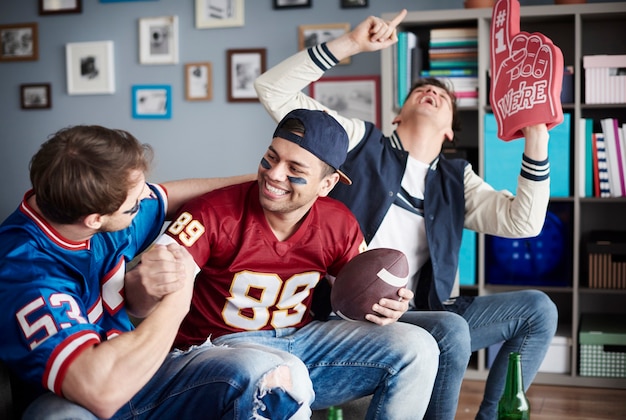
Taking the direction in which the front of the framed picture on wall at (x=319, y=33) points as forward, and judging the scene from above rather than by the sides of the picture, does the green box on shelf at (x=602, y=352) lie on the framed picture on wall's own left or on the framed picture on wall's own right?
on the framed picture on wall's own left

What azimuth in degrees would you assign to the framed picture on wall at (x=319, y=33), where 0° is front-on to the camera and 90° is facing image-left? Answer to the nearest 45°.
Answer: approximately 0°

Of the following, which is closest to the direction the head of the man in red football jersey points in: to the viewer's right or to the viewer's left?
to the viewer's left

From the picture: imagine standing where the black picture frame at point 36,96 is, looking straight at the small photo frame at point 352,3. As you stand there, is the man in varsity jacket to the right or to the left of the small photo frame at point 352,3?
right
